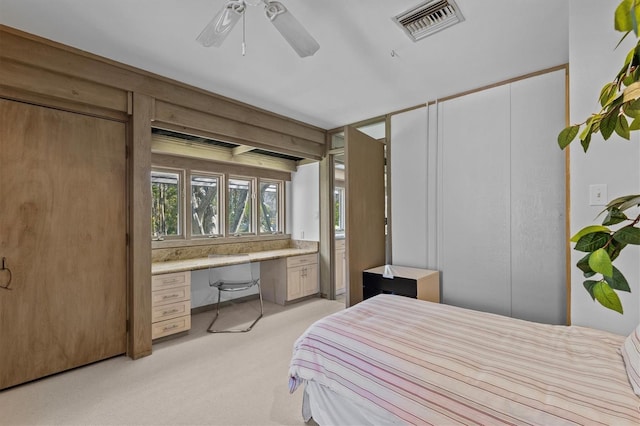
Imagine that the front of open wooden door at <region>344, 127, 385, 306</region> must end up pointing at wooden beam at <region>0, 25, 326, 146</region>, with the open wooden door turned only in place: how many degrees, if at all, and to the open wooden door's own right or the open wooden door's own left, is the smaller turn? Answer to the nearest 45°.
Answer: approximately 90° to the open wooden door's own right

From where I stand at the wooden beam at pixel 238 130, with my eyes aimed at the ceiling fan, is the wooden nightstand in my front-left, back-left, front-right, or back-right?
front-left

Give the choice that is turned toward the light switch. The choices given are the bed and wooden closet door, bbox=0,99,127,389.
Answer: the wooden closet door

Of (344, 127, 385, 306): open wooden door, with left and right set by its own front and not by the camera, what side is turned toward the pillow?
front

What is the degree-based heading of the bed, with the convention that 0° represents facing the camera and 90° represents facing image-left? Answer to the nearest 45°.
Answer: approximately 135°

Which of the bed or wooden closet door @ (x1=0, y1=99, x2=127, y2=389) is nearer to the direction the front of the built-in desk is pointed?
the bed

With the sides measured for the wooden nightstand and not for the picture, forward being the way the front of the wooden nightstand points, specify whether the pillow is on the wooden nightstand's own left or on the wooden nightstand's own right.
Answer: on the wooden nightstand's own left

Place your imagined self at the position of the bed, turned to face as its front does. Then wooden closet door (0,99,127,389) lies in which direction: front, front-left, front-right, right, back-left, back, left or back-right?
front-left

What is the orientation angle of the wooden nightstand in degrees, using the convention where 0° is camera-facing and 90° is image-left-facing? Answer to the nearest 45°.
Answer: approximately 45°

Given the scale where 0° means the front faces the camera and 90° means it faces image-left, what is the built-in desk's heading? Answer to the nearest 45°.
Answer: approximately 315°

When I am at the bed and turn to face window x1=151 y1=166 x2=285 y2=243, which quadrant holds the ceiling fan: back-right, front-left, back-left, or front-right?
front-left

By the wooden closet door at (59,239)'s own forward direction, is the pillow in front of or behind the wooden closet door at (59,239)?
in front
